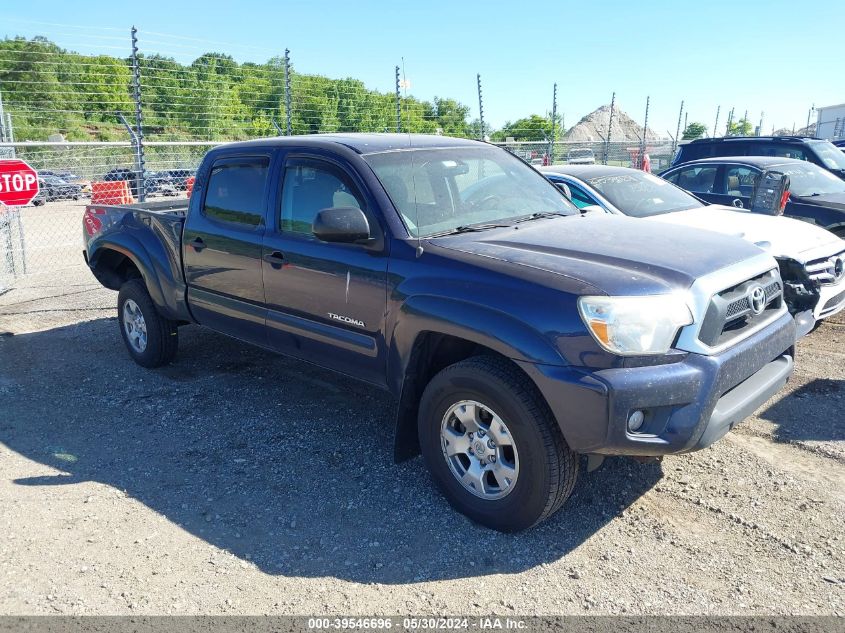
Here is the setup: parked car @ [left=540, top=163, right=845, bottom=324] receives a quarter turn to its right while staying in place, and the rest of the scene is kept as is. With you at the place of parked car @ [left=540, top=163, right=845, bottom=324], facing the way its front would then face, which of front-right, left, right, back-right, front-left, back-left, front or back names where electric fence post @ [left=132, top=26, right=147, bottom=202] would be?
front-right

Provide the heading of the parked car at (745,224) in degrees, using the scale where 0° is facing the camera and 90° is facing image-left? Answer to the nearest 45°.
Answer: approximately 315°

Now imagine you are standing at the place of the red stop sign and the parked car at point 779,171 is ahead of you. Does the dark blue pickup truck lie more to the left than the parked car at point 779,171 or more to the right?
right

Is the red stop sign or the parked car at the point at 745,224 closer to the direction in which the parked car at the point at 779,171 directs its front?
the parked car

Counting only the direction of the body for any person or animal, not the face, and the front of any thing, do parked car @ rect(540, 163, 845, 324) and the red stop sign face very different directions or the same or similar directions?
same or similar directions

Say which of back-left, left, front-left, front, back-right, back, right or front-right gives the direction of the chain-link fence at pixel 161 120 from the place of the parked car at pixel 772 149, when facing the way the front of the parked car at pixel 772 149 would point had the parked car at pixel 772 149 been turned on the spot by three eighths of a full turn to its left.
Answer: left

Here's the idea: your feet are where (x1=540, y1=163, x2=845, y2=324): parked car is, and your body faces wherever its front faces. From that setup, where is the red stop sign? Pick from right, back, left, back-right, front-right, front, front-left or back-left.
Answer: back-right

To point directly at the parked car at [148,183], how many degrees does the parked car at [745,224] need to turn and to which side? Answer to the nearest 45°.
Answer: approximately 135° to its right

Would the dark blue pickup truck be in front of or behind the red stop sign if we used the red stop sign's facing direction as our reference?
in front

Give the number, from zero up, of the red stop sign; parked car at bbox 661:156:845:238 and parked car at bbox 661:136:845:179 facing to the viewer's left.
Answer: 0

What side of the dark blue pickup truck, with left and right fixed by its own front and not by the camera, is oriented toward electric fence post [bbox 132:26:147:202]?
back

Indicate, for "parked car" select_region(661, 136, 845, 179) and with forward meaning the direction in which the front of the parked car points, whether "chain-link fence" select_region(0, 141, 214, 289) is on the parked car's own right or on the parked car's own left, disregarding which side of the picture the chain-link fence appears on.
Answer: on the parked car's own right

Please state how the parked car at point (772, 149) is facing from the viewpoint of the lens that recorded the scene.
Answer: facing the viewer and to the right of the viewer

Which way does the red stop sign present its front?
toward the camera
